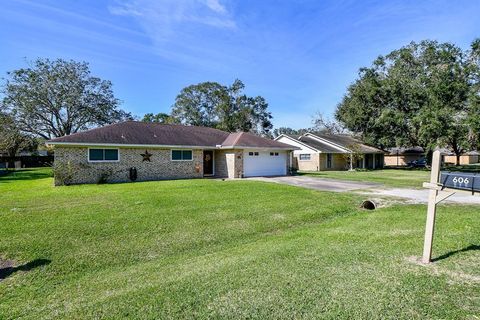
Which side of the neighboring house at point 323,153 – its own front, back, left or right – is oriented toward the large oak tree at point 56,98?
right

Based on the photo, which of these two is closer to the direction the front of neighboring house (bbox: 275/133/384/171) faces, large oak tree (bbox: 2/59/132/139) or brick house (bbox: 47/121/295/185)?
the brick house

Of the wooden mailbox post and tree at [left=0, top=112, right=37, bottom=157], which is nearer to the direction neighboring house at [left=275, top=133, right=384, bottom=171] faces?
the wooden mailbox post

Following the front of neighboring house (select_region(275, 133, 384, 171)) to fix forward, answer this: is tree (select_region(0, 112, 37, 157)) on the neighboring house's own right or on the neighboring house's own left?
on the neighboring house's own right

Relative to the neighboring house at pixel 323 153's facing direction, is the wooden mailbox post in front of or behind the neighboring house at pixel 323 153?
in front

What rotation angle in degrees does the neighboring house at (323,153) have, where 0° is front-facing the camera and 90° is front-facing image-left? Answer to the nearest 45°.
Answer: approximately 315°

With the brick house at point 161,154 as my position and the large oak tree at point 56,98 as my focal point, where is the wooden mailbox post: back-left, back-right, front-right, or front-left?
back-left

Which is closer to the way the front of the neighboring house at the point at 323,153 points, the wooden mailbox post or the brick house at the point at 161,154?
the wooden mailbox post

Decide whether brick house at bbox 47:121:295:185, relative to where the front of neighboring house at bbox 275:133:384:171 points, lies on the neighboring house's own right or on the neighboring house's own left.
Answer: on the neighboring house's own right

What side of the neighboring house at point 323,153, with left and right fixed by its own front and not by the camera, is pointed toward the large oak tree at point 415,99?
left

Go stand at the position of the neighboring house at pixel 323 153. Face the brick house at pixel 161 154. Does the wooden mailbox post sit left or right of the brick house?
left
